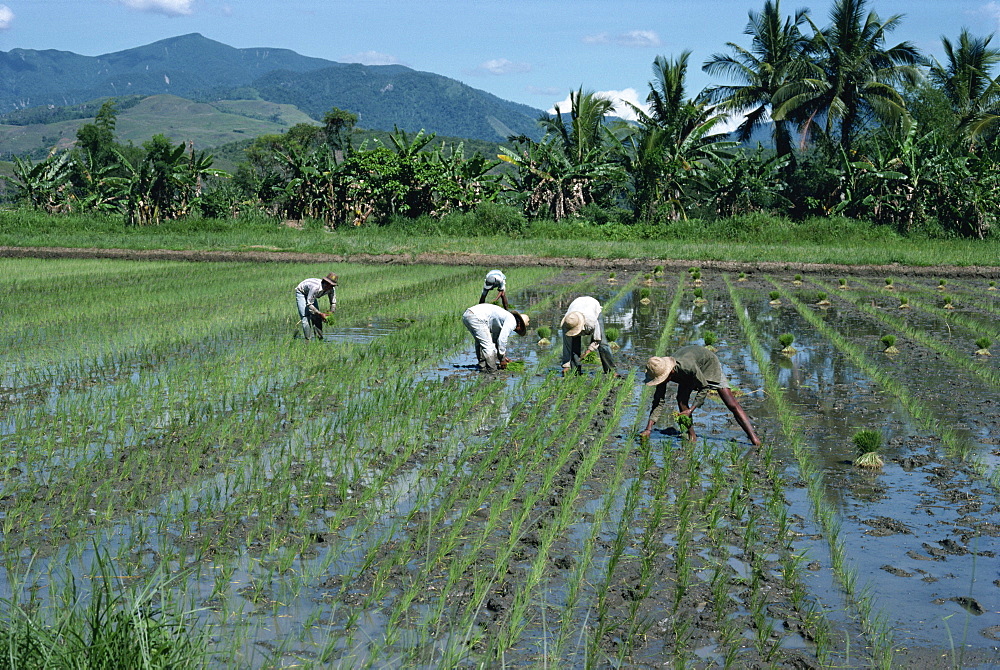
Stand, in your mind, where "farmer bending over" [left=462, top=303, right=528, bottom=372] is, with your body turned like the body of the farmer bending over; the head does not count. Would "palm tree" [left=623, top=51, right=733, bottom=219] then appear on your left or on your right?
on your left

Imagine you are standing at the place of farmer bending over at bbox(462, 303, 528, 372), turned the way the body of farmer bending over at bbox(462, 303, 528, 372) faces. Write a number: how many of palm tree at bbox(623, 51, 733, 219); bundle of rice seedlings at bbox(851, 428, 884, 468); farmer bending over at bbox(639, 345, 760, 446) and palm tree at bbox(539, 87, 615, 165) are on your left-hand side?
2

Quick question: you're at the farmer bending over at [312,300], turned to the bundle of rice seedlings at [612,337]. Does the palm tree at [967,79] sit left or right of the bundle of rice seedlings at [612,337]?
left

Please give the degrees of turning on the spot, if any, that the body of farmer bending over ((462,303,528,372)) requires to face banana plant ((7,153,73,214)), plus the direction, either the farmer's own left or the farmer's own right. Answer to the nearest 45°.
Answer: approximately 135° to the farmer's own left

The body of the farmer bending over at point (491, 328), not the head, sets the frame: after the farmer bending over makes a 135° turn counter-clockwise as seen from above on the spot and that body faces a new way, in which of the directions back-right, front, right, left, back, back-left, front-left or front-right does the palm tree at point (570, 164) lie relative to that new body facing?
front-right

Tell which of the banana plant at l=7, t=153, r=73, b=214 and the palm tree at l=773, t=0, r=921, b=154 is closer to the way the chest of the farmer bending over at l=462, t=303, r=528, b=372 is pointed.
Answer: the palm tree

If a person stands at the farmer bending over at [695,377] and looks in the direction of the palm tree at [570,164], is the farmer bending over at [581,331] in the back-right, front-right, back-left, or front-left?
front-left

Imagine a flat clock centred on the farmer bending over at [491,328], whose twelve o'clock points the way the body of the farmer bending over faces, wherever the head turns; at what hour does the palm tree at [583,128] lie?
The palm tree is roughly at 9 o'clock from the farmer bending over.

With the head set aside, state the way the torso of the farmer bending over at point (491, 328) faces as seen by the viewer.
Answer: to the viewer's right

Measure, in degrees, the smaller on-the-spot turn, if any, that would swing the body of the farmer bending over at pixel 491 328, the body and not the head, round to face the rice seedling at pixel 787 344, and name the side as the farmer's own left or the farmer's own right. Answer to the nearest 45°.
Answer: approximately 45° to the farmer's own left

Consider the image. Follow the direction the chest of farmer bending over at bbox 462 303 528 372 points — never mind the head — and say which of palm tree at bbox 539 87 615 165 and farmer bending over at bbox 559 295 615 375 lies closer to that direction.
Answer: the farmer bending over

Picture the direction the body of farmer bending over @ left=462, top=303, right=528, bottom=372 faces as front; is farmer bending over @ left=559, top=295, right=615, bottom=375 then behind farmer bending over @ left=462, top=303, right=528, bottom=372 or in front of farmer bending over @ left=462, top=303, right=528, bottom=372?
in front

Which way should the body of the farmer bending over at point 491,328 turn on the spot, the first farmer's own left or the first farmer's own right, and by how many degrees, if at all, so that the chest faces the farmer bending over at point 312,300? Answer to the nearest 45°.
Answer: approximately 135° to the first farmer's own left

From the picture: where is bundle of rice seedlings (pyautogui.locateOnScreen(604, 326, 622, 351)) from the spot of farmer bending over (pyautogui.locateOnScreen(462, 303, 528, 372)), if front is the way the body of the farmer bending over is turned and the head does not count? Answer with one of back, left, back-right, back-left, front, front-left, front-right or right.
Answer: front-left
